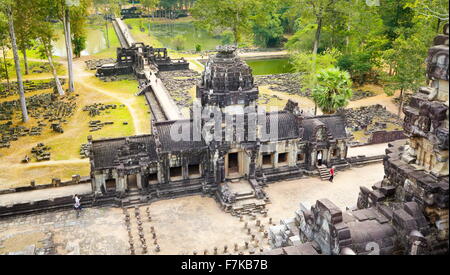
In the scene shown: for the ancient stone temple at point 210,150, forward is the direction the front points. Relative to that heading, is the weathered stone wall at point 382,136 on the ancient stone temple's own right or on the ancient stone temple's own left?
on the ancient stone temple's own left

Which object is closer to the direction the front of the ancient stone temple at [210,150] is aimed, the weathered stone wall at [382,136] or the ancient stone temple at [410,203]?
the ancient stone temple

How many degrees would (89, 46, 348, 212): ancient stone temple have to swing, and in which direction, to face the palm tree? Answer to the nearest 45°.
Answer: approximately 135° to its left

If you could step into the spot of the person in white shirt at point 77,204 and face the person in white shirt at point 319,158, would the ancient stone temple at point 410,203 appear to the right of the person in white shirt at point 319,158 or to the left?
right

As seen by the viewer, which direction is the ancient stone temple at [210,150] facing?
toward the camera

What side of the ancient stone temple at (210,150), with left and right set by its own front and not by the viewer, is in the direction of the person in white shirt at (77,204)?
right

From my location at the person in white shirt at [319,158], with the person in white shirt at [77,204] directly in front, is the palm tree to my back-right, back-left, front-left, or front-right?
back-right
